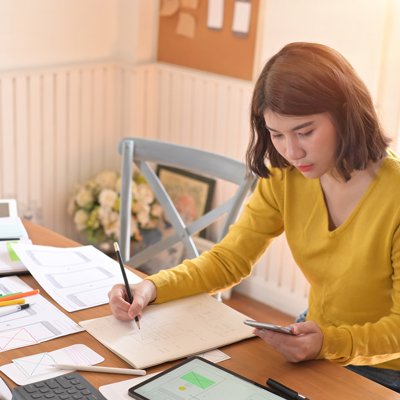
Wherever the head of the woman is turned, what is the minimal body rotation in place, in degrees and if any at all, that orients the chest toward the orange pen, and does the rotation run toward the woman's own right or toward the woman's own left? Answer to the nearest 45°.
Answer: approximately 45° to the woman's own right

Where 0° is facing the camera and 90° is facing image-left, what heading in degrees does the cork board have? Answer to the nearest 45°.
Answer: approximately 45°

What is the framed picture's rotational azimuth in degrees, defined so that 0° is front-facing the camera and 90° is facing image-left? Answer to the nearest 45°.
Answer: approximately 45°

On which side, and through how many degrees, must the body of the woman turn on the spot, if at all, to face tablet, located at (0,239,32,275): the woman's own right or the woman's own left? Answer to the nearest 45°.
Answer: approximately 45° to the woman's own right

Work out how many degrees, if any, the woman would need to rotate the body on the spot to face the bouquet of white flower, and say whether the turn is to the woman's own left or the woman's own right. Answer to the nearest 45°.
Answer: approximately 90° to the woman's own right

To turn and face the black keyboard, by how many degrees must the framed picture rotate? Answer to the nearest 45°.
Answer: approximately 45° to its left

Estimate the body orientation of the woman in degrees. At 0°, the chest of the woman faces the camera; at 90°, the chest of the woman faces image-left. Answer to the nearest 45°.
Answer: approximately 45°

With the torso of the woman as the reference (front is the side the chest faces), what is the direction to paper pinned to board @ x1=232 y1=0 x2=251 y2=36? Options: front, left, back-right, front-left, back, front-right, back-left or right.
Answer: back-right

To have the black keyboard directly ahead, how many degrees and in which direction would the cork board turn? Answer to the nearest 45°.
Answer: approximately 45° to its left
